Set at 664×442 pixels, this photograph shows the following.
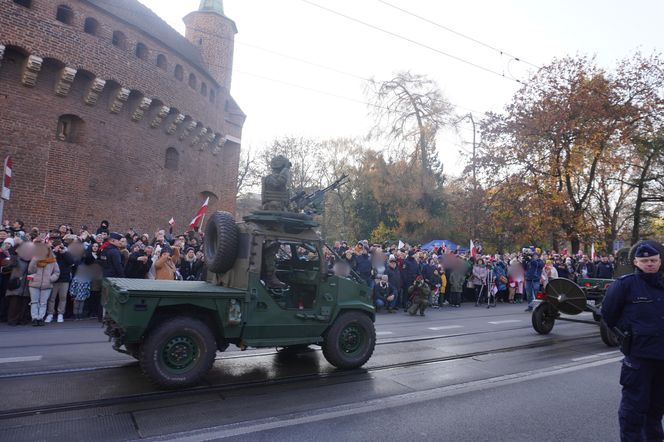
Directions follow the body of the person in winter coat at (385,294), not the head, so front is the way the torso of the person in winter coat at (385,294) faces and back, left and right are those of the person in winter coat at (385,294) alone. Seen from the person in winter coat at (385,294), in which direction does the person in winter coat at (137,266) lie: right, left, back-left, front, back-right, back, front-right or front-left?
front-right

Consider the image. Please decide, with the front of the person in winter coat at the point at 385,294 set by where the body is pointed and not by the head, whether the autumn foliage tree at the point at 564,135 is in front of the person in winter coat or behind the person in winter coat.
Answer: behind

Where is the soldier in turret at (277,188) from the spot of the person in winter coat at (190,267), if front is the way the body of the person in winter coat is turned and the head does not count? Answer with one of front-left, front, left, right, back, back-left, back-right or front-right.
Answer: front

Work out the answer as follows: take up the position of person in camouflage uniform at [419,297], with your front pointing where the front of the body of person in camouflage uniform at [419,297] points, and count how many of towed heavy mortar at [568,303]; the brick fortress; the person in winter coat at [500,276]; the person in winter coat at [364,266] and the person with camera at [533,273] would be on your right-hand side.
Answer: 2

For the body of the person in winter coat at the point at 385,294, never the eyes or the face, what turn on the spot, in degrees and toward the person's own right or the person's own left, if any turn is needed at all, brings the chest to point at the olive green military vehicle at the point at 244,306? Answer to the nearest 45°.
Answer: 0° — they already face it

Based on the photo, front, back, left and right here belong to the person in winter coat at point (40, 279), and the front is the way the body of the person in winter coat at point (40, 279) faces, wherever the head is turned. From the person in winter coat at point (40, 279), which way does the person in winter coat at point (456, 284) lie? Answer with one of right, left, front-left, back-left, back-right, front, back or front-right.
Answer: left

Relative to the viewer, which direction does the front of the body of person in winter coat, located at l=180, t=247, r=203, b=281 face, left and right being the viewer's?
facing the viewer

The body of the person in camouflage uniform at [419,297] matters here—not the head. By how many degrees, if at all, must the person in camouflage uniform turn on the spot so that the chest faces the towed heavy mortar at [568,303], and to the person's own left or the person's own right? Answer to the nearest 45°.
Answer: approximately 45° to the person's own left

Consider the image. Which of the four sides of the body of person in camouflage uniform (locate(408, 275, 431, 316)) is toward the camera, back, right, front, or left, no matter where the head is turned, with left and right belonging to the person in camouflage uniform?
front
